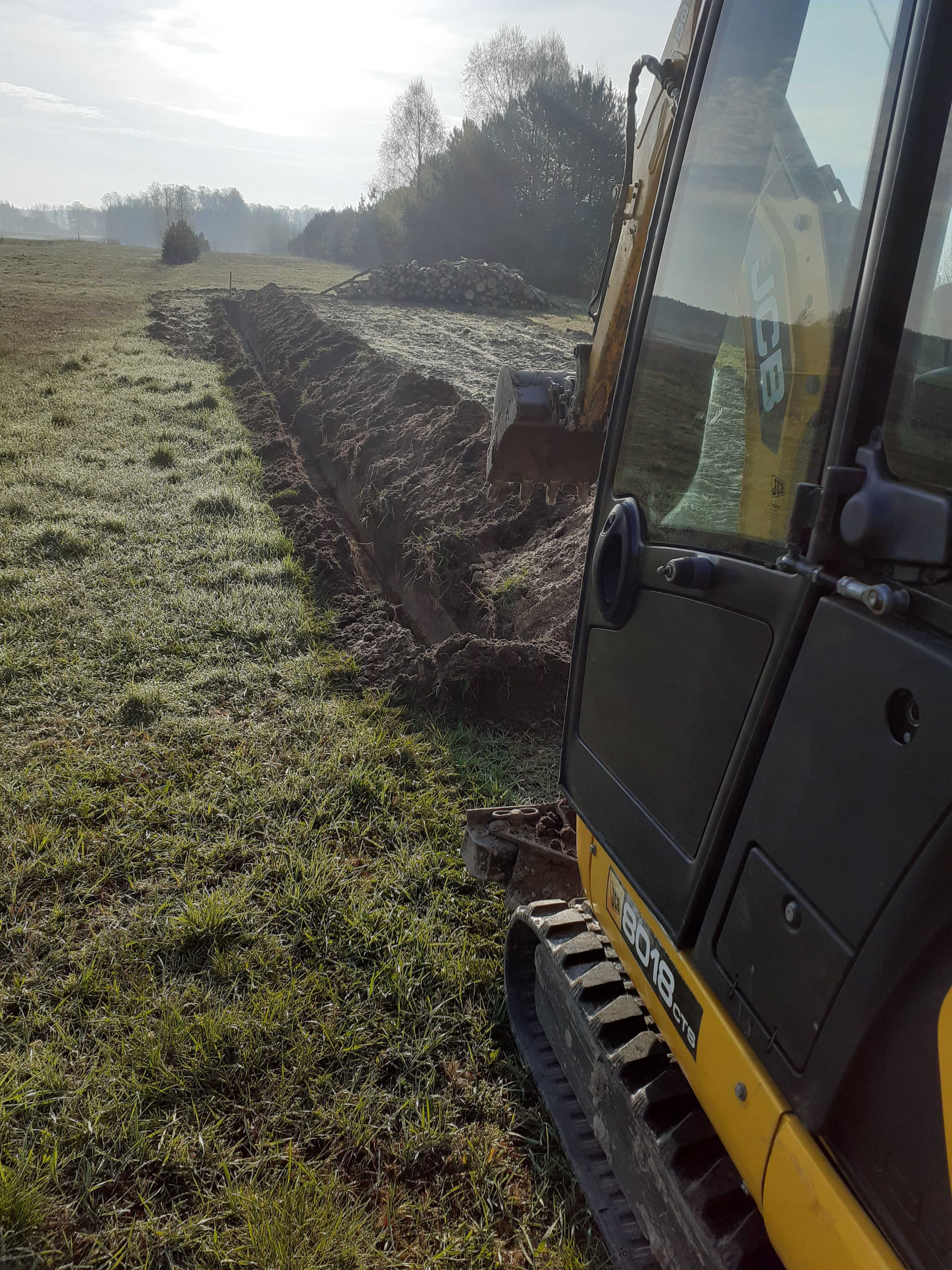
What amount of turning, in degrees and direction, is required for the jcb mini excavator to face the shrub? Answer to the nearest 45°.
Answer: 0° — it already faces it

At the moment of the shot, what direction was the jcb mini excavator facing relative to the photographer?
facing away from the viewer and to the left of the viewer
